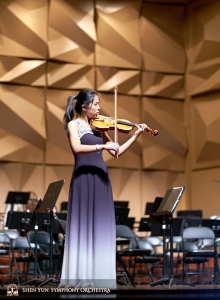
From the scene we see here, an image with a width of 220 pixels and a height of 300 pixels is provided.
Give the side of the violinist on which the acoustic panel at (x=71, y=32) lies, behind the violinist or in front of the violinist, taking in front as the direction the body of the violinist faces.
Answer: behind

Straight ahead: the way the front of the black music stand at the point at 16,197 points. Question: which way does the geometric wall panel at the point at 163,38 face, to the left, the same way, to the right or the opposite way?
the opposite way

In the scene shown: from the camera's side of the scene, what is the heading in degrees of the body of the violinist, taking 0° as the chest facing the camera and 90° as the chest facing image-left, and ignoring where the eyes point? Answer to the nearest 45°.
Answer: approximately 315°

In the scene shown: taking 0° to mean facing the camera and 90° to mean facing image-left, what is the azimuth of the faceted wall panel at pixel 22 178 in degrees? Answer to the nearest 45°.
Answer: approximately 0°

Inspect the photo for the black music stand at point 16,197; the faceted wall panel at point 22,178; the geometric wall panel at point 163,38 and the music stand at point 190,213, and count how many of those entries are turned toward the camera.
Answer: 2

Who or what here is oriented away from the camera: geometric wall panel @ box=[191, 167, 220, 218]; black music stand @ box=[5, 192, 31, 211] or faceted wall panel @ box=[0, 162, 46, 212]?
the black music stand

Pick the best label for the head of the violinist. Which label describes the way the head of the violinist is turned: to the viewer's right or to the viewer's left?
to the viewer's right

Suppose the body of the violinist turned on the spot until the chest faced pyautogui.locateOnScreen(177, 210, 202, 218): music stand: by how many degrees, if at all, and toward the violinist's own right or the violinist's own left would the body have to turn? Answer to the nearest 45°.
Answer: approximately 135° to the violinist's own left

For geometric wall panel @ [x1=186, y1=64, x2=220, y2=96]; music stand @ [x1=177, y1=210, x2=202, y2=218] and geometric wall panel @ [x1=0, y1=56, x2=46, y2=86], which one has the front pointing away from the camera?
the music stand

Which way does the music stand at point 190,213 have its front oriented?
away from the camera

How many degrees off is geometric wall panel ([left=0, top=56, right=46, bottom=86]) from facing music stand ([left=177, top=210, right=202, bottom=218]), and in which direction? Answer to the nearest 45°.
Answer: approximately 90° to its left
